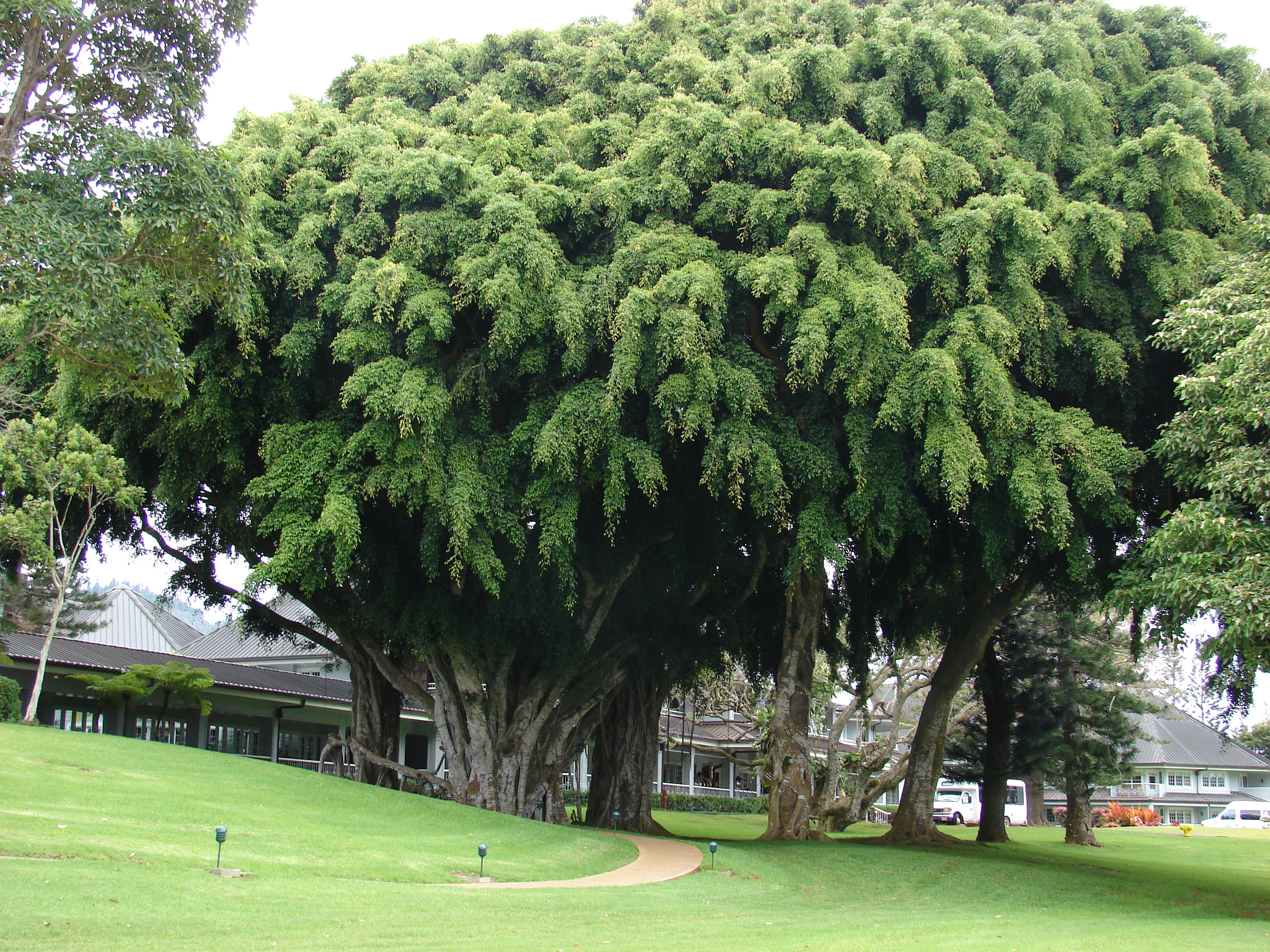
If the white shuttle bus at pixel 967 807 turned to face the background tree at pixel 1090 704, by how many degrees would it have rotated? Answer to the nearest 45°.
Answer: approximately 45° to its left

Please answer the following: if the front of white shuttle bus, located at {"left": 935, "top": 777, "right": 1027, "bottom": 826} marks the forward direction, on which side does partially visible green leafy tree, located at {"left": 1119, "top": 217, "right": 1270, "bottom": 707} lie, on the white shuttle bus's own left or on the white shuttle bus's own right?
on the white shuttle bus's own left

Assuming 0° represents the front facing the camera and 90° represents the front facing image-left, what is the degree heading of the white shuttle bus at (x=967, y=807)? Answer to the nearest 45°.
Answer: approximately 45°

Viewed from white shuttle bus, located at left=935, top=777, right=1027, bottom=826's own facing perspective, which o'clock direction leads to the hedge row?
The hedge row is roughly at 12 o'clock from the white shuttle bus.

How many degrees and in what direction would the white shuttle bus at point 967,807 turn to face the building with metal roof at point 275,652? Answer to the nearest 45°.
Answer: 0° — it already faces it

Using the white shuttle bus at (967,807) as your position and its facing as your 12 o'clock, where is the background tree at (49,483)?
The background tree is roughly at 11 o'clock from the white shuttle bus.

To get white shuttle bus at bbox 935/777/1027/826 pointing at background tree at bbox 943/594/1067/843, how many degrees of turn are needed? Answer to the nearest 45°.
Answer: approximately 45° to its left
